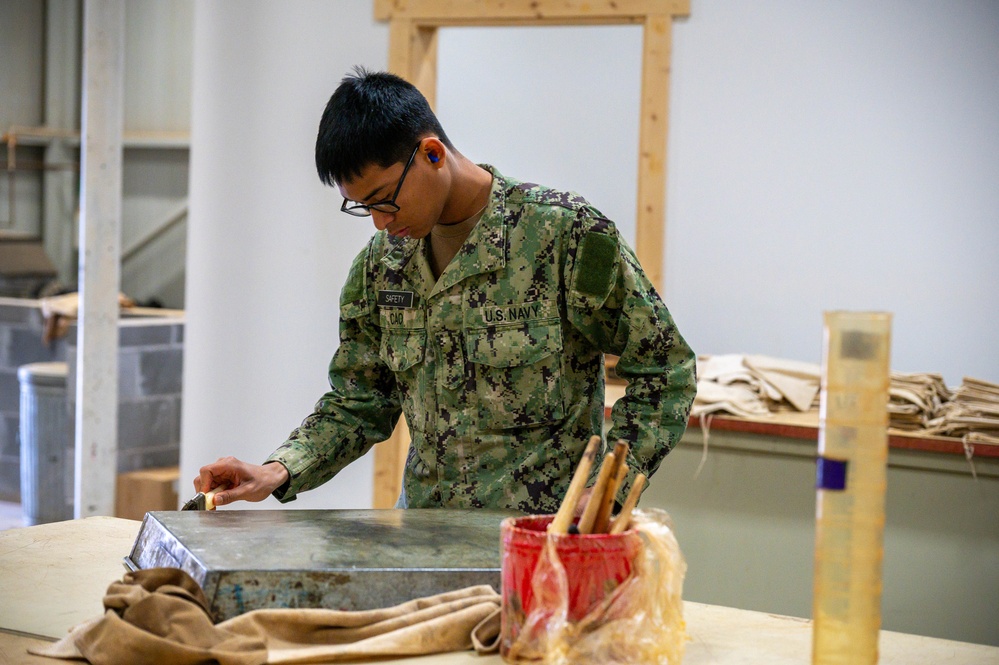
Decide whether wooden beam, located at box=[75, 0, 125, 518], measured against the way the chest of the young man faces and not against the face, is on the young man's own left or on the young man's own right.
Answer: on the young man's own right

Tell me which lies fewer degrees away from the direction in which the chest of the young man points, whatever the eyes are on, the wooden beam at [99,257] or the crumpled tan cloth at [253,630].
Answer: the crumpled tan cloth

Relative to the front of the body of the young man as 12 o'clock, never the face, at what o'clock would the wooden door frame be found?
The wooden door frame is roughly at 5 o'clock from the young man.

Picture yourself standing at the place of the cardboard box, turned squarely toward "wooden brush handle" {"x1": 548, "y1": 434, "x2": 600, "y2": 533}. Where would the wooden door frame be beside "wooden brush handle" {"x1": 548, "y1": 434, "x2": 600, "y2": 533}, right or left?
left

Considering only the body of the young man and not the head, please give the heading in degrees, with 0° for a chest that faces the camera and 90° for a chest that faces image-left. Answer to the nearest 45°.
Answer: approximately 45°

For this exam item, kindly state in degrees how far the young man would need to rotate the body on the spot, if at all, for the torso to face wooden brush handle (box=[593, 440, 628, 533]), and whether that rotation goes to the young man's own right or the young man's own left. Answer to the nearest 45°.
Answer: approximately 45° to the young man's own left

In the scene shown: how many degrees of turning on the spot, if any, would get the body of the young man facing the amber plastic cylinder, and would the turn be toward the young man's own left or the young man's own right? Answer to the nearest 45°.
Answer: approximately 45° to the young man's own left

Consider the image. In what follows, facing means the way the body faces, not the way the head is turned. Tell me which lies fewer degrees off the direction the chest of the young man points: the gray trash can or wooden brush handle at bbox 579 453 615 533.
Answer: the wooden brush handle

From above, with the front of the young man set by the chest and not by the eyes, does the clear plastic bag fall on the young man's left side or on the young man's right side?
on the young man's left side

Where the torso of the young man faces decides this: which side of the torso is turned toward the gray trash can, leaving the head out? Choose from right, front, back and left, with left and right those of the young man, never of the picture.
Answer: right

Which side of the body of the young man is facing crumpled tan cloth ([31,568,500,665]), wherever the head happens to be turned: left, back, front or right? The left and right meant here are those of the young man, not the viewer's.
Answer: front

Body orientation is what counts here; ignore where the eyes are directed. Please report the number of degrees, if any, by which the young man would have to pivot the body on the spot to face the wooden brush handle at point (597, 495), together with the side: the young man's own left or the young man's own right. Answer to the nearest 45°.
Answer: approximately 45° to the young man's own left

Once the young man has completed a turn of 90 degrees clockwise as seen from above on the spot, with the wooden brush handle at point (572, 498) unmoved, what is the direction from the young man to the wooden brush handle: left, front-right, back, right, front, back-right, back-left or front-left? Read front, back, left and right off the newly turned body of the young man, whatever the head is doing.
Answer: back-left

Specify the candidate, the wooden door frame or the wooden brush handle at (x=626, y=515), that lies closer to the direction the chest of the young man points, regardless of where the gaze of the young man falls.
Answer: the wooden brush handle

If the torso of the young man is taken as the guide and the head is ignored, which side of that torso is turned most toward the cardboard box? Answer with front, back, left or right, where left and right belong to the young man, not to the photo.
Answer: right

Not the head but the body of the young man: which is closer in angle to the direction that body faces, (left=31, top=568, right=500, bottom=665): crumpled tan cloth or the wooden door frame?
the crumpled tan cloth
